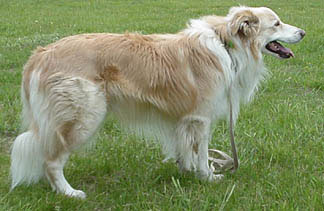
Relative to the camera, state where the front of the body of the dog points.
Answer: to the viewer's right
